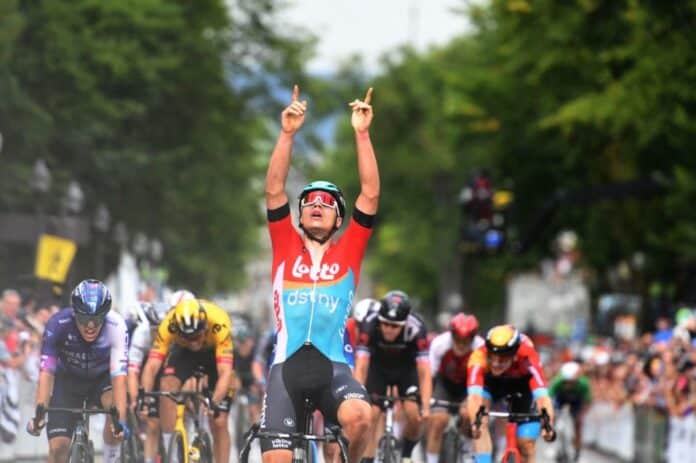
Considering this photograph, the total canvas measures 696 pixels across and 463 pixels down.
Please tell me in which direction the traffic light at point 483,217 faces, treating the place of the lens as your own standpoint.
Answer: facing the viewer

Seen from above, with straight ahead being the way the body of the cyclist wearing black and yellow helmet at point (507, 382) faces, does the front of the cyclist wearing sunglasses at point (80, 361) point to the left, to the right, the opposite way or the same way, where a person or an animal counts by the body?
the same way

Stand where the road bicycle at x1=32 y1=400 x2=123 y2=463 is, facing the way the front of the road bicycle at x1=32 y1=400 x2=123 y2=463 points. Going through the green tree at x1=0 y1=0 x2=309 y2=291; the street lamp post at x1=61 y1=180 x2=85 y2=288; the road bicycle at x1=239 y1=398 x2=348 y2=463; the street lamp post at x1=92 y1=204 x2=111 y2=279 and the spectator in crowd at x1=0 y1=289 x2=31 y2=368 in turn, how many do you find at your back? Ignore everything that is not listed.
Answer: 4

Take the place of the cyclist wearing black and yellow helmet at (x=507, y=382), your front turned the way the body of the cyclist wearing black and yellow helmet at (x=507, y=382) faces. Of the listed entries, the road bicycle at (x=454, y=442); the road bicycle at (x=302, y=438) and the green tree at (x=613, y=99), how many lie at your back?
2

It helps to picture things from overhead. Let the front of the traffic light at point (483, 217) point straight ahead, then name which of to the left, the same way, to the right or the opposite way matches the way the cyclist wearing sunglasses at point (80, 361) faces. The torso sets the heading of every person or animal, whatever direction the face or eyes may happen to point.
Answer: the same way

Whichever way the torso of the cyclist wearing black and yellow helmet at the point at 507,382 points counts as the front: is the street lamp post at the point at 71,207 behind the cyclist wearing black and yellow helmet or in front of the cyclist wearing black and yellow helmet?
behind

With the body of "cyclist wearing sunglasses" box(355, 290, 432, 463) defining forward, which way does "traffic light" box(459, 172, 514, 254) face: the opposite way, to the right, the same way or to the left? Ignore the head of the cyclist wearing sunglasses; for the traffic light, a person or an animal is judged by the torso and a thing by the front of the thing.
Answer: the same way

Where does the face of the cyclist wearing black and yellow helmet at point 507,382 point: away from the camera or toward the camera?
toward the camera

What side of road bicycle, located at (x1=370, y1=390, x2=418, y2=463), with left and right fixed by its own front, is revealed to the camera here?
front

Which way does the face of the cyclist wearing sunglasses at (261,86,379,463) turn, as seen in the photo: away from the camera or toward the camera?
toward the camera

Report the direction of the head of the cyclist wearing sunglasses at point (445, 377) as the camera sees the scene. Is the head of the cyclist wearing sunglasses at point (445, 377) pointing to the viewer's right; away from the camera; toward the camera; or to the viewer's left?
toward the camera

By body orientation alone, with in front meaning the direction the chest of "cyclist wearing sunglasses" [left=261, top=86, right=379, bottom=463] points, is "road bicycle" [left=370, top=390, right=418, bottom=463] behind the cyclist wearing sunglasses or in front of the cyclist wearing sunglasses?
behind

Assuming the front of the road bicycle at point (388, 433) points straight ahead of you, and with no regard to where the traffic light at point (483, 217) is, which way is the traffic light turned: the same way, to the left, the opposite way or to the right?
the same way
